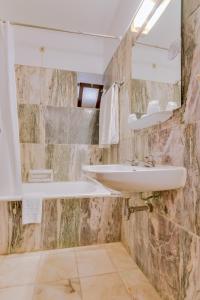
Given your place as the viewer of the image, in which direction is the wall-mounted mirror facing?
facing the viewer and to the left of the viewer

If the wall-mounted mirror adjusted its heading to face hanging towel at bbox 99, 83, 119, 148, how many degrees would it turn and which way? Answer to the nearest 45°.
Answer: approximately 90° to its right

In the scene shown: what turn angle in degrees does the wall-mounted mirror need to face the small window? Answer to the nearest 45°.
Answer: approximately 90° to its right

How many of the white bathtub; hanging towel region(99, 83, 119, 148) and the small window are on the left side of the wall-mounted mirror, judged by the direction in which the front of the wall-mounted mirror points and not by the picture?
0

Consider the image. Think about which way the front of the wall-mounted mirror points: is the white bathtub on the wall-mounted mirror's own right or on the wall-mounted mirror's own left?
on the wall-mounted mirror's own right
